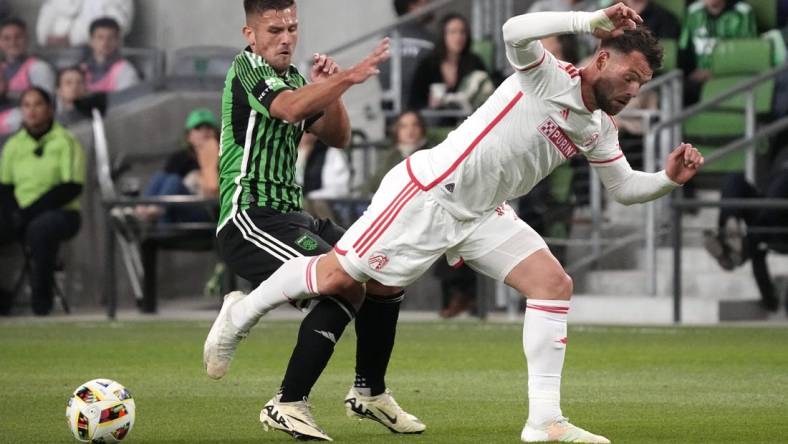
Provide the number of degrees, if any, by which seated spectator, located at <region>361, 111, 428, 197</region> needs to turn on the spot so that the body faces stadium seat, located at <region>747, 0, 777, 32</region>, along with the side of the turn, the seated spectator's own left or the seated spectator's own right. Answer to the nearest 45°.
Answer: approximately 135° to the seated spectator's own left

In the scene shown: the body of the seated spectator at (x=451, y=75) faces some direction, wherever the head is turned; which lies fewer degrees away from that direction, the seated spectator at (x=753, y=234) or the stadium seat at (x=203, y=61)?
the seated spectator

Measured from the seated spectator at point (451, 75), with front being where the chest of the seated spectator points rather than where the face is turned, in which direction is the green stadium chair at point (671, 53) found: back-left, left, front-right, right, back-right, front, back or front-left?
left

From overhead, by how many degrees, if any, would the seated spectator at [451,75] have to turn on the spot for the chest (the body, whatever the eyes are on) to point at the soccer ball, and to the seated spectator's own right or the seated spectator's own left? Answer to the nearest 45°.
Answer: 0° — they already face it

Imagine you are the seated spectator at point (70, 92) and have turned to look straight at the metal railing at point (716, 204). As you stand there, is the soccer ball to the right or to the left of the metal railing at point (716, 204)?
right

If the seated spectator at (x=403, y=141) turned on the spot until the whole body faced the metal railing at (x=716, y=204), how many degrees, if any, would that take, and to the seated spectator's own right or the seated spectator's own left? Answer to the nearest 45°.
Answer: approximately 90° to the seated spectator's own left

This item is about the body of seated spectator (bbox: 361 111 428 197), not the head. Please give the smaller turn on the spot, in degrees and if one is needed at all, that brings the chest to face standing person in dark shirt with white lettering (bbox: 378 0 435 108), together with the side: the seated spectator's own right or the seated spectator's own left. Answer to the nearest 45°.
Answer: approximately 180°

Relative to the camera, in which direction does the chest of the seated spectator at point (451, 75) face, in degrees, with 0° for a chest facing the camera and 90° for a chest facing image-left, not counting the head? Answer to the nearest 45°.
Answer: approximately 0°

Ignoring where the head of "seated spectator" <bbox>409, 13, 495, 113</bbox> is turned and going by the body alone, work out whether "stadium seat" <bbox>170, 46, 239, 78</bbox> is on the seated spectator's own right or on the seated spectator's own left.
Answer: on the seated spectator's own right

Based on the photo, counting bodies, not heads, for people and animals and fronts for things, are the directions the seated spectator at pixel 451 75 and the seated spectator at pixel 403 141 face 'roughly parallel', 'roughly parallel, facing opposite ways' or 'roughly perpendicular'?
roughly parallel
